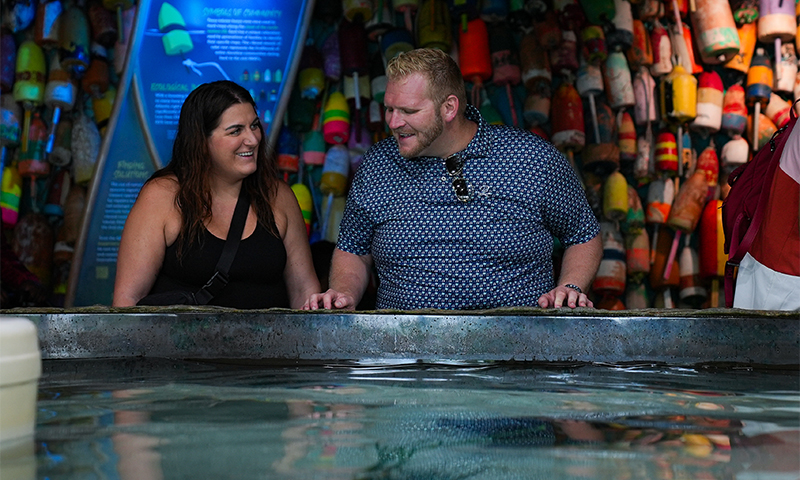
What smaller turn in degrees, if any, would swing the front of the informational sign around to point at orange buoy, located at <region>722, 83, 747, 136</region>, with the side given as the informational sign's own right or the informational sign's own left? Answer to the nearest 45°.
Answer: approximately 90° to the informational sign's own left

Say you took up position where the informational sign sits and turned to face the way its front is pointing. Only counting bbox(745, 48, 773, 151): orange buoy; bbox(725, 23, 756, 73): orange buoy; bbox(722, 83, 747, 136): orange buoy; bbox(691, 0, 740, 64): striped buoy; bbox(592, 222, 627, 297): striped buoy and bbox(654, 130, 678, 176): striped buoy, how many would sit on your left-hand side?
6

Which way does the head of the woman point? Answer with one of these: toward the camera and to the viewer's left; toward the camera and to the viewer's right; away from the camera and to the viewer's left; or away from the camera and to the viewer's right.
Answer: toward the camera and to the viewer's right

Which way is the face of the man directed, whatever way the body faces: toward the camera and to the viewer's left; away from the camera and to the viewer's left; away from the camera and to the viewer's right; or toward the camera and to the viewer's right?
toward the camera and to the viewer's left

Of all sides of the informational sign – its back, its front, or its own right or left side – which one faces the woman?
front

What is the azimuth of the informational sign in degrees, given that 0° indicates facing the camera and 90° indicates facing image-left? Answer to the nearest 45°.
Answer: approximately 0°

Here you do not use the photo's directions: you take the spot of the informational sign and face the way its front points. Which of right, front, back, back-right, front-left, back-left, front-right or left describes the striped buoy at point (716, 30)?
left

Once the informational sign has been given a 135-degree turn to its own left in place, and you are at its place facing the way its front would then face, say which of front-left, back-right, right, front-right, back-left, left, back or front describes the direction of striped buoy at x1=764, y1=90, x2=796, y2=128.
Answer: front-right

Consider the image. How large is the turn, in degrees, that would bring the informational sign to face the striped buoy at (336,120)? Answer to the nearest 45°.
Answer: approximately 90° to its left

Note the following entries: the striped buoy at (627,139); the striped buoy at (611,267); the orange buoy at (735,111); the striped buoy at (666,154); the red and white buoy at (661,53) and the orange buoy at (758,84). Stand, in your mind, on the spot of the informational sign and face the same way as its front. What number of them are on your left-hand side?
6

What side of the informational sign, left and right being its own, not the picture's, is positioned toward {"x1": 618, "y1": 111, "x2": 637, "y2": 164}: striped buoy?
left

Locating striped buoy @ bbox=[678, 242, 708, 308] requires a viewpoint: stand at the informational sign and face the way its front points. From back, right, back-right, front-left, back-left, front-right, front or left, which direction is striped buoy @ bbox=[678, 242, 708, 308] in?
left

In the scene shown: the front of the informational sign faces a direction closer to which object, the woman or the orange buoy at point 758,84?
the woman

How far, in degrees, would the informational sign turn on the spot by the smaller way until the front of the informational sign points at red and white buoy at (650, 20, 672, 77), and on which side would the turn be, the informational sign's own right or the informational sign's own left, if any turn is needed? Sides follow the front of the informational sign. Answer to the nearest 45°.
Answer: approximately 90° to the informational sign's own left

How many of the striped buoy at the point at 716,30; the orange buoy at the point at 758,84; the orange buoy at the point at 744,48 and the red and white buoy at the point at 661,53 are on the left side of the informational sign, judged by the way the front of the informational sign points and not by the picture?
4
